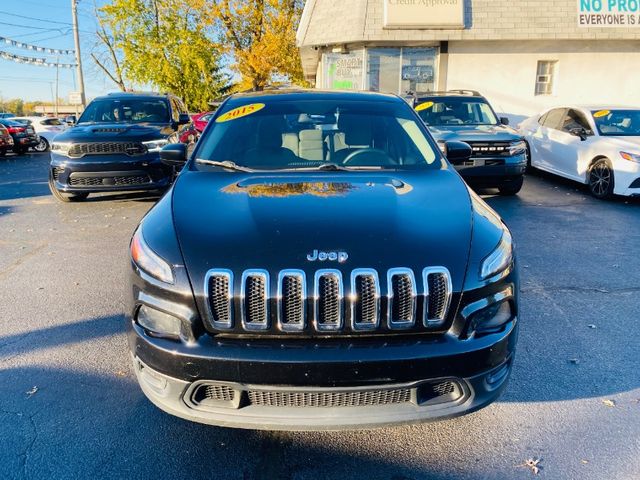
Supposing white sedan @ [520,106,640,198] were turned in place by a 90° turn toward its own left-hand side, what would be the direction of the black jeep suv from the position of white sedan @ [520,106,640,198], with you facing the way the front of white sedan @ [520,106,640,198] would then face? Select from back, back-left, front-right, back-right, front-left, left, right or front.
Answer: back-right

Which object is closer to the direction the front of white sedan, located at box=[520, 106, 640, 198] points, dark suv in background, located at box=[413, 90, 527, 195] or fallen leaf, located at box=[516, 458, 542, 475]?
the fallen leaf

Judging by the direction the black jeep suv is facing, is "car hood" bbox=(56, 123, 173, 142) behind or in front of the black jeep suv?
behind

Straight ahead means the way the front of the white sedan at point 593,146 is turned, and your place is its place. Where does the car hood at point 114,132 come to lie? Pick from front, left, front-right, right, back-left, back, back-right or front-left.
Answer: right

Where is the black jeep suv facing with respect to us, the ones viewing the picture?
facing the viewer

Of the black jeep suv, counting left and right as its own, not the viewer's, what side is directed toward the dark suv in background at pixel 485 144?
back

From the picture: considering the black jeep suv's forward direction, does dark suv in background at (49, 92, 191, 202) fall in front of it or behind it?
behind

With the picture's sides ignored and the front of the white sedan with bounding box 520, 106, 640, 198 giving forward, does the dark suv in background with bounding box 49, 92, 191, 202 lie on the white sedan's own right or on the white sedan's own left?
on the white sedan's own right

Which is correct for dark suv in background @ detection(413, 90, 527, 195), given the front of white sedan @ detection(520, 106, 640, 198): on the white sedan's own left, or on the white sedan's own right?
on the white sedan's own right

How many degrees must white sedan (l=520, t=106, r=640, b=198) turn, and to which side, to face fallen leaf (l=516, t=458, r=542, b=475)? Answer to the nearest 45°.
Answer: approximately 45° to its right

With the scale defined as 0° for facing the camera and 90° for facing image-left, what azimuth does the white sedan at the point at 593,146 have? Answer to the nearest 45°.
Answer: approximately 315°
